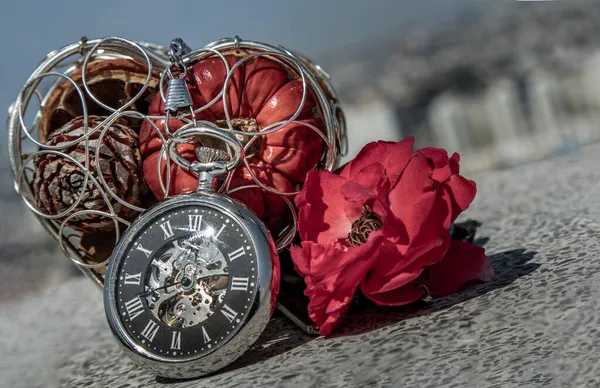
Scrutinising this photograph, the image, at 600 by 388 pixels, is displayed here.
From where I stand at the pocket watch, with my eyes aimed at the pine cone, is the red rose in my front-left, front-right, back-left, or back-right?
back-right

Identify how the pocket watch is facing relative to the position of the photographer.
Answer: facing the viewer and to the left of the viewer

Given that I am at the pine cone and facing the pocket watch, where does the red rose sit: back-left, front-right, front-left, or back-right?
front-left
